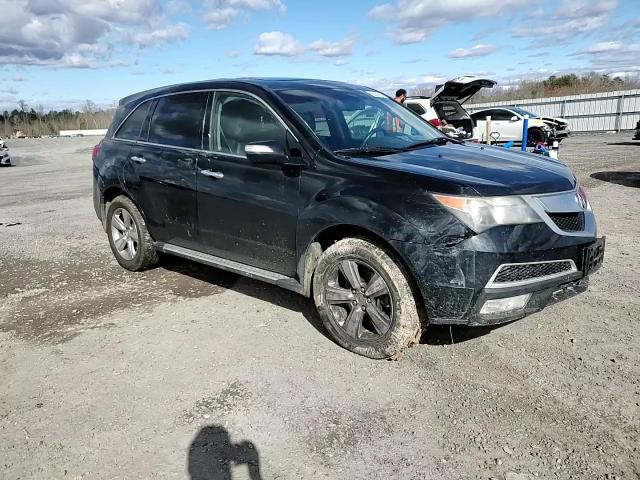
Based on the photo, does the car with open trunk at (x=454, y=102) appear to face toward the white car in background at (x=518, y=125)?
no

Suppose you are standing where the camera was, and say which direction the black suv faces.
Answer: facing the viewer and to the right of the viewer

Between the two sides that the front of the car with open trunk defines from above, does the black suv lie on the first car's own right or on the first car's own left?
on the first car's own left

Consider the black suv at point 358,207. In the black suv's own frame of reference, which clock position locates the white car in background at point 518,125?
The white car in background is roughly at 8 o'clock from the black suv.

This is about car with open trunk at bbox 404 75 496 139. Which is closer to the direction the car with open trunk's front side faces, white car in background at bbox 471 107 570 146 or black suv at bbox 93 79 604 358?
the white car in background

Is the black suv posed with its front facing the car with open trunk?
no
